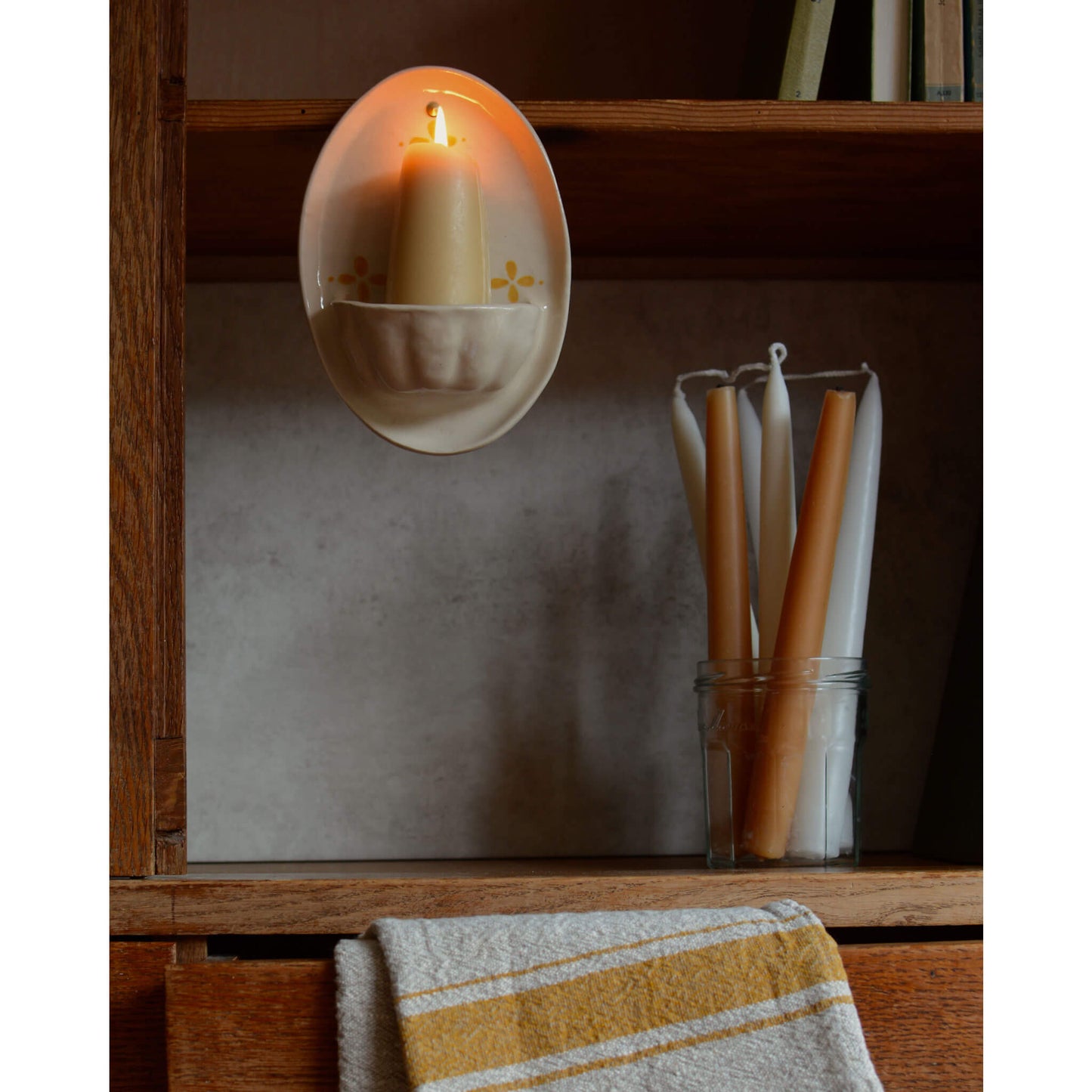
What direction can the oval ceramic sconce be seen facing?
toward the camera
